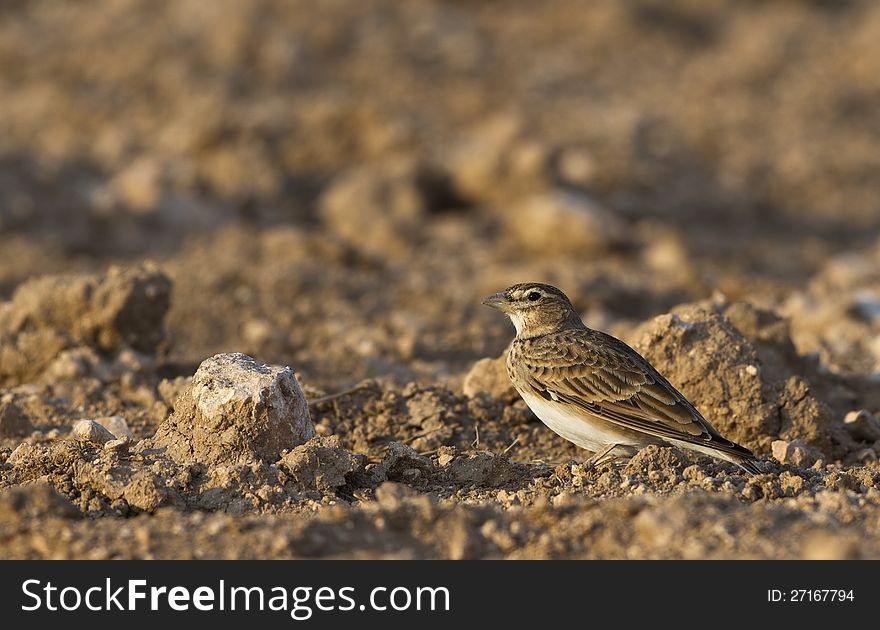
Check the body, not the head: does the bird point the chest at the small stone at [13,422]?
yes

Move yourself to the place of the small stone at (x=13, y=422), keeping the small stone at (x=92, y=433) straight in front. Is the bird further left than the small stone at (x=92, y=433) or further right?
left

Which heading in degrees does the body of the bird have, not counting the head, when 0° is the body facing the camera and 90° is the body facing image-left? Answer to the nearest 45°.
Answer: approximately 90°

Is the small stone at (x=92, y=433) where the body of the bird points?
yes

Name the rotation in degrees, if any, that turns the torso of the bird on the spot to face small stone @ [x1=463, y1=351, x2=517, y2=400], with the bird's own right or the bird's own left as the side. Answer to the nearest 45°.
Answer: approximately 45° to the bird's own right

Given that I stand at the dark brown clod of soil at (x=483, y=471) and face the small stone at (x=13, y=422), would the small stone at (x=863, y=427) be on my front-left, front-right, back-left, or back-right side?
back-right

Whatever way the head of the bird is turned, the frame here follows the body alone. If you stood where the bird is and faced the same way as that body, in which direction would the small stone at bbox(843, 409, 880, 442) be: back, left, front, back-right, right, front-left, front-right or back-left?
back-right
